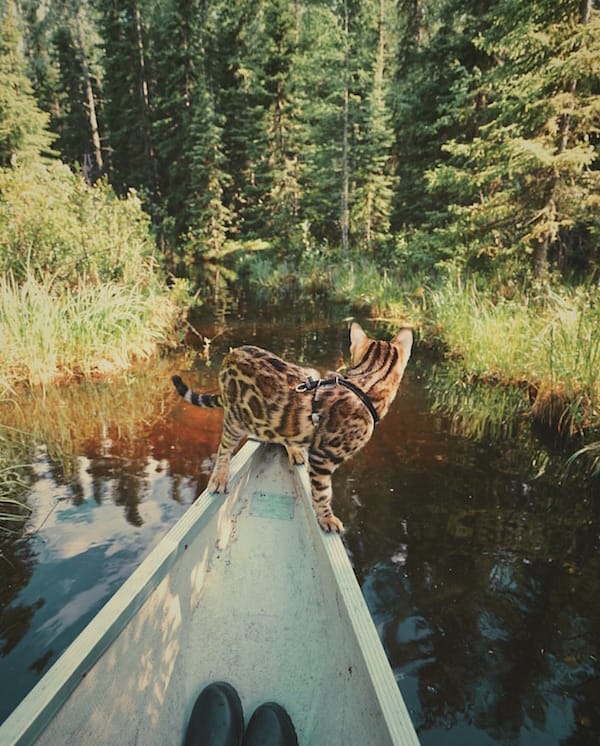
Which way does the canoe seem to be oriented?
away from the camera

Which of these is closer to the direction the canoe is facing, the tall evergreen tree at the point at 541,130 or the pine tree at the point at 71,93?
the pine tree

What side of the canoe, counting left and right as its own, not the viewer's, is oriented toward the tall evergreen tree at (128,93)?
front

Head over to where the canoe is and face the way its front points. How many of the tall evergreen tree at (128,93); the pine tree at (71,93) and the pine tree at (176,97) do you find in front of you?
3

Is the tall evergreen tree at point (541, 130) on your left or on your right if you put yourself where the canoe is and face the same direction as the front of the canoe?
on your right

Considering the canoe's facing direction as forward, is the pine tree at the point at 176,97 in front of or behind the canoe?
in front

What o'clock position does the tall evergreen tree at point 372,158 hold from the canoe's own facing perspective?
The tall evergreen tree is roughly at 1 o'clock from the canoe.

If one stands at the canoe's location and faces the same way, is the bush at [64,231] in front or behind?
in front

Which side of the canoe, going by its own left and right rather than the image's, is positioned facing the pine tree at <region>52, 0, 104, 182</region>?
front
